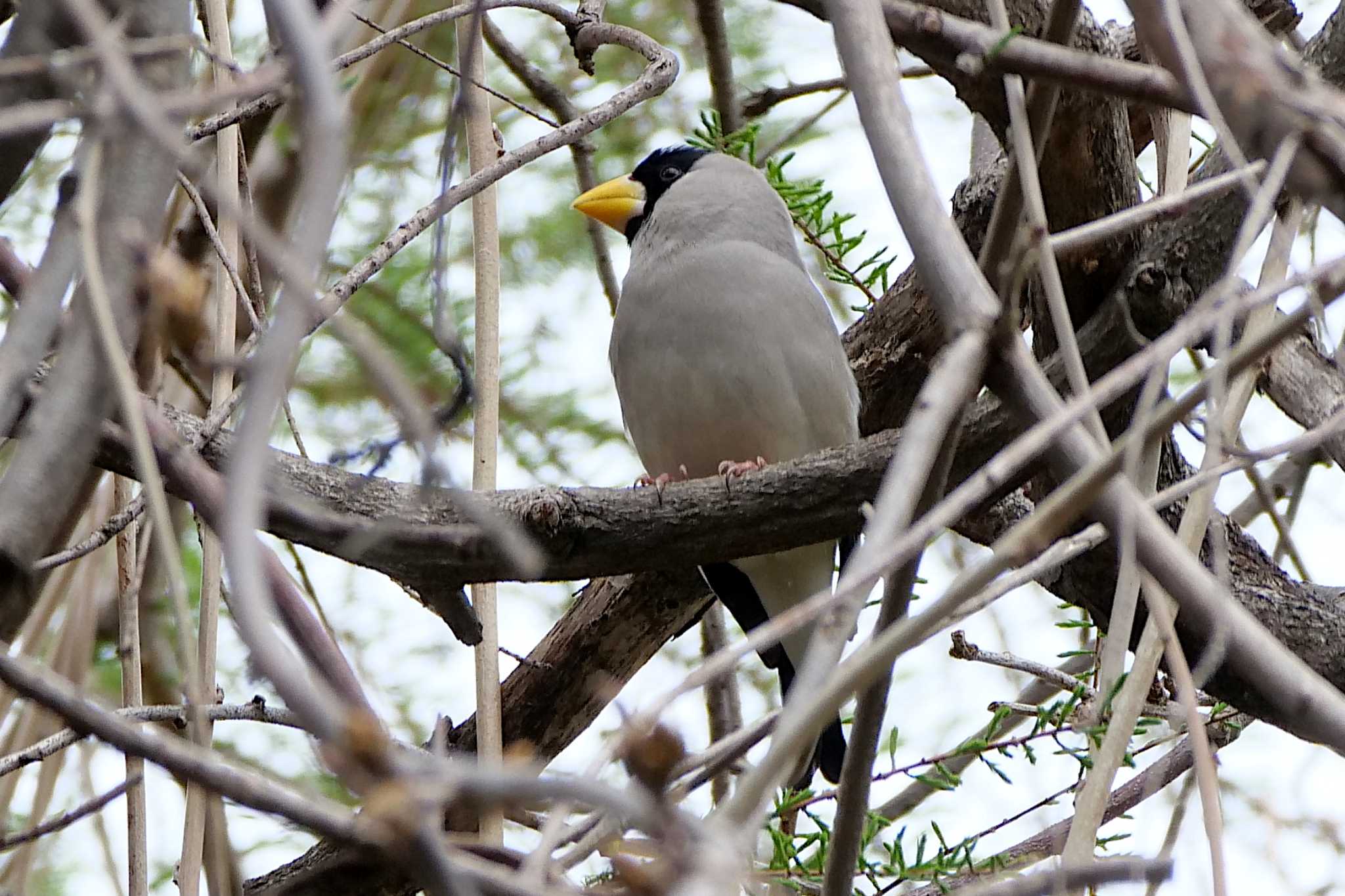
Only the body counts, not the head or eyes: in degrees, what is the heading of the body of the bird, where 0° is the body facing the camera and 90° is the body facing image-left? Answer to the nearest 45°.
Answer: approximately 45°
